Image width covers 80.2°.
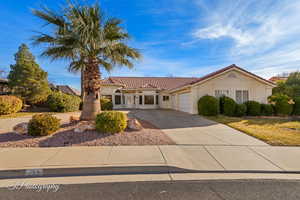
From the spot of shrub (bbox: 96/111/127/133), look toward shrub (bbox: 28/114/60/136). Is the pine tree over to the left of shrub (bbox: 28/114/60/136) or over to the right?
right

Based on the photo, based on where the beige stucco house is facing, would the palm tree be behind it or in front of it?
in front

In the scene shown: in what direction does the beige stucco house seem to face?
toward the camera

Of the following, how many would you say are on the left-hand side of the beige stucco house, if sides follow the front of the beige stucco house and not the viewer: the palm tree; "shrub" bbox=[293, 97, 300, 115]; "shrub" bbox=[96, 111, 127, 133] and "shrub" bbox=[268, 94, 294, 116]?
2

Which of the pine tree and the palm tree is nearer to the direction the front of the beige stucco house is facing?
the palm tree

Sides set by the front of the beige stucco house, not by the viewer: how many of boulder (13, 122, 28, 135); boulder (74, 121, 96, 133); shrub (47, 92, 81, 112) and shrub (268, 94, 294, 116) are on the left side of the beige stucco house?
1

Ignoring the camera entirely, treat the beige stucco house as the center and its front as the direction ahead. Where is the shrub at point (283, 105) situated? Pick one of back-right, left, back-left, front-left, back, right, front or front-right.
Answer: left

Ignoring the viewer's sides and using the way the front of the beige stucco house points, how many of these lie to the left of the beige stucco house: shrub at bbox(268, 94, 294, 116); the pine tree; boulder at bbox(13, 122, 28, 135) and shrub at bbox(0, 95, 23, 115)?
1

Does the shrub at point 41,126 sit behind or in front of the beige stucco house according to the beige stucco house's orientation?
in front

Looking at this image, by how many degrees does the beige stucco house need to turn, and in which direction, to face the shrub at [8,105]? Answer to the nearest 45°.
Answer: approximately 90° to its right

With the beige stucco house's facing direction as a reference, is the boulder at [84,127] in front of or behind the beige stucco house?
in front

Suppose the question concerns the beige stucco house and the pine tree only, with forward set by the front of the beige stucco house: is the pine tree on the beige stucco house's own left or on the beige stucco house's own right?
on the beige stucco house's own right

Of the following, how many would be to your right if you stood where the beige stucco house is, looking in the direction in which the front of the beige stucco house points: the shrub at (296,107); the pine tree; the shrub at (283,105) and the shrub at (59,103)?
2

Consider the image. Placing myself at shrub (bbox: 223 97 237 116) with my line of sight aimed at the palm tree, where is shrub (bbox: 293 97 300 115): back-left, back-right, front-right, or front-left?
back-left

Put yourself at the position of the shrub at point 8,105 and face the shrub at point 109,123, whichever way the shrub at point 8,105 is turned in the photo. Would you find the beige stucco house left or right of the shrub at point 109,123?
left

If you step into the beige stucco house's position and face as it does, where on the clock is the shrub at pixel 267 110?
The shrub is roughly at 9 o'clock from the beige stucco house.

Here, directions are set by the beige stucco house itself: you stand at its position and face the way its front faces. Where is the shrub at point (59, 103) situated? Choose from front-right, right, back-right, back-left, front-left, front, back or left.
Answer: right
